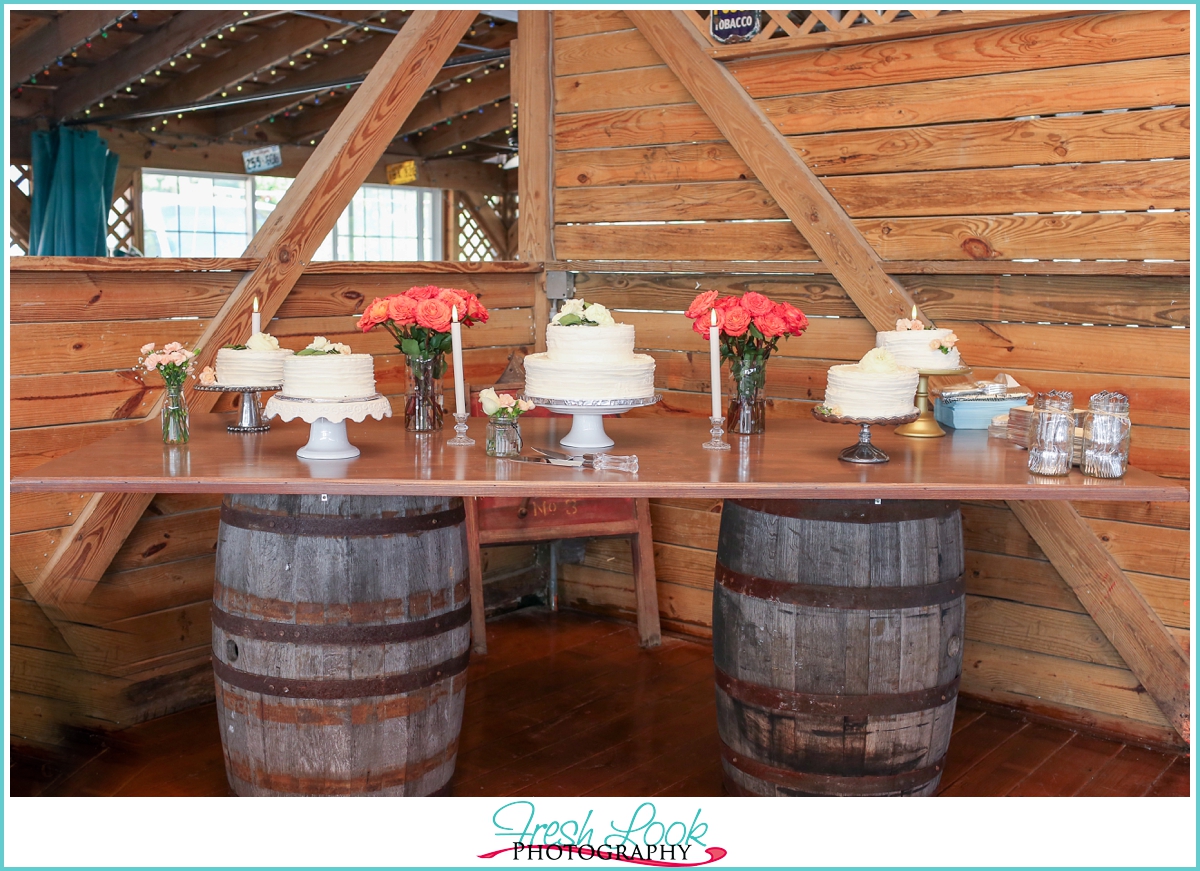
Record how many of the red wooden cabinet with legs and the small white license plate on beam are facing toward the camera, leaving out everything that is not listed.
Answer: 2

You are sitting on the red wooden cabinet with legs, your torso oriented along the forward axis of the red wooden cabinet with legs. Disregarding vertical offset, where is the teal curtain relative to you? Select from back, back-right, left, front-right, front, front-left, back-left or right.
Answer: back-right

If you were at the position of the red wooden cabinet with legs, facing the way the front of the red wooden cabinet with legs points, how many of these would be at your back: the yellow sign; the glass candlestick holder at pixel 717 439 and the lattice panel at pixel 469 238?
2

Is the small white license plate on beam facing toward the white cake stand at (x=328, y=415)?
yes

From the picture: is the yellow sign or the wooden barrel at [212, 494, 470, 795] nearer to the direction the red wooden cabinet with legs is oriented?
the wooden barrel

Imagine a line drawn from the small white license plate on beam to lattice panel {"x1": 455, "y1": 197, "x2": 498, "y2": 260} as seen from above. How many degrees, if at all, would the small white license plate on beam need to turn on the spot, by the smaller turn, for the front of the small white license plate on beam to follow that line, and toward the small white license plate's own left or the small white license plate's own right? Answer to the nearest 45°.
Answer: approximately 135° to the small white license plate's own left

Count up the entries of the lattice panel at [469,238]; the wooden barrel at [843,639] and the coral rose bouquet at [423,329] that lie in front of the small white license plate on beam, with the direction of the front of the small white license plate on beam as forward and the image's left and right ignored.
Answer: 2

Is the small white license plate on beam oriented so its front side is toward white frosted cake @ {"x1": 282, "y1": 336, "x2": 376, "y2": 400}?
yes
